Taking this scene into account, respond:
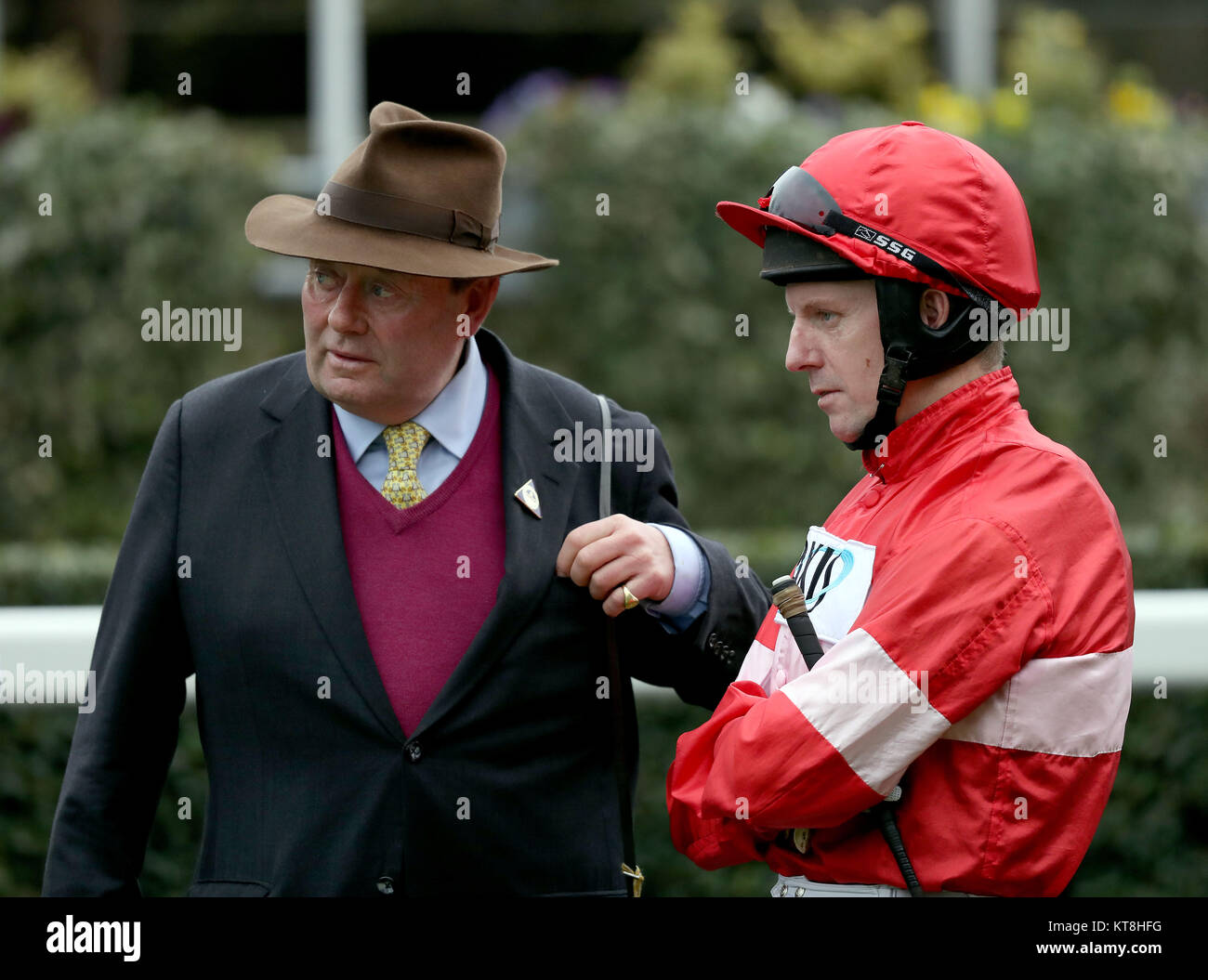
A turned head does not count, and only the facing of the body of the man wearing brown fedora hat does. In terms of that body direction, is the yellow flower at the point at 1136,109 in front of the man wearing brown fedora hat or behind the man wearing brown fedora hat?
behind

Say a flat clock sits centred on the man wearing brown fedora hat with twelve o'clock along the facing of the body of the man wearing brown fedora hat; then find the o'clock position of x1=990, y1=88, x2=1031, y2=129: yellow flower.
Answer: The yellow flower is roughly at 7 o'clock from the man wearing brown fedora hat.

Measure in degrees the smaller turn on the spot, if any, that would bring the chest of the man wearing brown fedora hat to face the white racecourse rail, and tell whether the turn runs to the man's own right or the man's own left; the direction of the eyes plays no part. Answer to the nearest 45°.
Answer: approximately 135° to the man's own left

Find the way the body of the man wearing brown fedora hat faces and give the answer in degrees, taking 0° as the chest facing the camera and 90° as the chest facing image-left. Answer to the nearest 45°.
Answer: approximately 0°

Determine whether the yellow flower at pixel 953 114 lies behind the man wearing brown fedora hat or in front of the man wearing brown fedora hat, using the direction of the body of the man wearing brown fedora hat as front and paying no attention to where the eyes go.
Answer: behind
